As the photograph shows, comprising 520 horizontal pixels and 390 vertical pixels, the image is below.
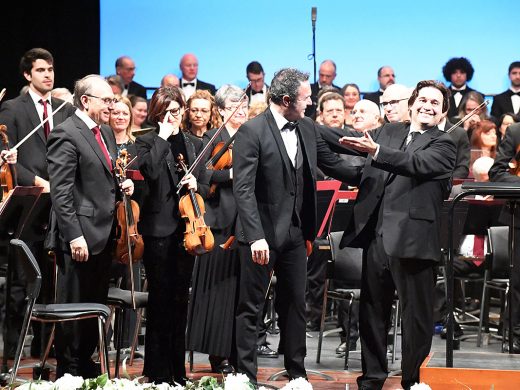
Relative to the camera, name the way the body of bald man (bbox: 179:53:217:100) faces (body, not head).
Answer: toward the camera

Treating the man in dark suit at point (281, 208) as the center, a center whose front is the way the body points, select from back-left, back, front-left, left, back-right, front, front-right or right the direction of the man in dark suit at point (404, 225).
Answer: front-left

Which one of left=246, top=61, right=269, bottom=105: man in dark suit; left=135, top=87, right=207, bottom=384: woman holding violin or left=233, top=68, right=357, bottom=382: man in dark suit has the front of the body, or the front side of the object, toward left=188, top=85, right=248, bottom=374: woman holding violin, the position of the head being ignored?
left=246, top=61, right=269, bottom=105: man in dark suit

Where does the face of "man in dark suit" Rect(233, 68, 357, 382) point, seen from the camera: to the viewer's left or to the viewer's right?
to the viewer's right

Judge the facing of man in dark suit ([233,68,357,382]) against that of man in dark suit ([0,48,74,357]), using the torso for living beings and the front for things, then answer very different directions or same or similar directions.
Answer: same or similar directions

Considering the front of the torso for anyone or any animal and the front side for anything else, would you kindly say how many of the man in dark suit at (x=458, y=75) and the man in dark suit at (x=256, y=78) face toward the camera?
2

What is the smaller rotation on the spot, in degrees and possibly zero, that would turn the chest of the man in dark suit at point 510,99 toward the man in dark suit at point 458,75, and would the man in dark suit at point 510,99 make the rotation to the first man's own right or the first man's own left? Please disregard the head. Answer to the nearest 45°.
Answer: approximately 90° to the first man's own right

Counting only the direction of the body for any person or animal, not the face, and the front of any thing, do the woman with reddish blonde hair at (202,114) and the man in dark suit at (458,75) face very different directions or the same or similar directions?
same or similar directions

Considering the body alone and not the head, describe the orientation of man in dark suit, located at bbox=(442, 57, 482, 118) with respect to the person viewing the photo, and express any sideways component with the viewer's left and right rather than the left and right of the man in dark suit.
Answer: facing the viewer

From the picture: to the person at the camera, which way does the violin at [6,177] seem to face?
facing the viewer and to the right of the viewer

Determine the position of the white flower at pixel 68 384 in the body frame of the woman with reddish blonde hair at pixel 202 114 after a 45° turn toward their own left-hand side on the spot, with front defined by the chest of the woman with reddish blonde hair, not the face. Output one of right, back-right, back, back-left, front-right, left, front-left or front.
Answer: front-right

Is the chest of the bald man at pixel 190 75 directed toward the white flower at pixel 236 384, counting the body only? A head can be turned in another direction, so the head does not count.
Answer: yes

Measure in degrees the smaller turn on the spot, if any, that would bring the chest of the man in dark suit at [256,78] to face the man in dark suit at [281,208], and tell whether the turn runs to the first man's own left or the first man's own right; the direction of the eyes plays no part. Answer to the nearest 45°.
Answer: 0° — they already face them

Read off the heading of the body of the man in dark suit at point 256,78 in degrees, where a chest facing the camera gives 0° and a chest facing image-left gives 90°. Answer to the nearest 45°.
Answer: approximately 0°
